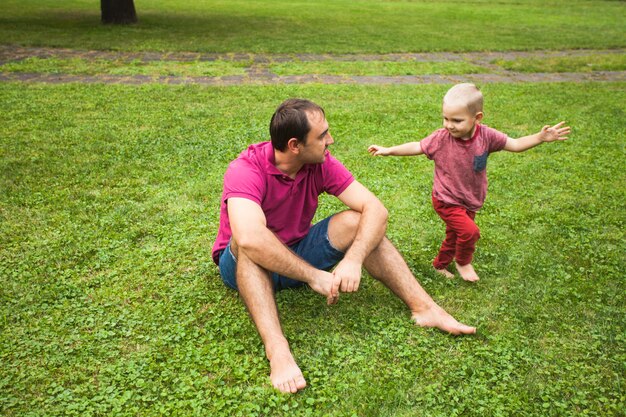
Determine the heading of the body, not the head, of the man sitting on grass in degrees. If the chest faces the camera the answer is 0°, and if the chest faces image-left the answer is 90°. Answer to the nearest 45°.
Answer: approximately 315°

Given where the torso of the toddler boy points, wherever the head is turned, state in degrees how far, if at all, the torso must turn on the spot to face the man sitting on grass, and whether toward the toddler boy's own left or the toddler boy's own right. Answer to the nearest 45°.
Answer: approximately 45° to the toddler boy's own right

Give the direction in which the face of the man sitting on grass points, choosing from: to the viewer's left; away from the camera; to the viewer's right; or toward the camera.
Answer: to the viewer's right

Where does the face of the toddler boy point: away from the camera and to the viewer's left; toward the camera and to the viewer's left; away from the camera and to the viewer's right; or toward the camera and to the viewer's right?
toward the camera and to the viewer's left

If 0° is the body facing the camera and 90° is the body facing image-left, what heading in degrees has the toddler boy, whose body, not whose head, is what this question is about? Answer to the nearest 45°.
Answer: approximately 0°

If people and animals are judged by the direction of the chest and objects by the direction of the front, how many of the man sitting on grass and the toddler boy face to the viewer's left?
0

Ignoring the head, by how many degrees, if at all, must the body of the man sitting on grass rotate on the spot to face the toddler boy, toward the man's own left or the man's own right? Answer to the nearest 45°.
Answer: approximately 90° to the man's own left
